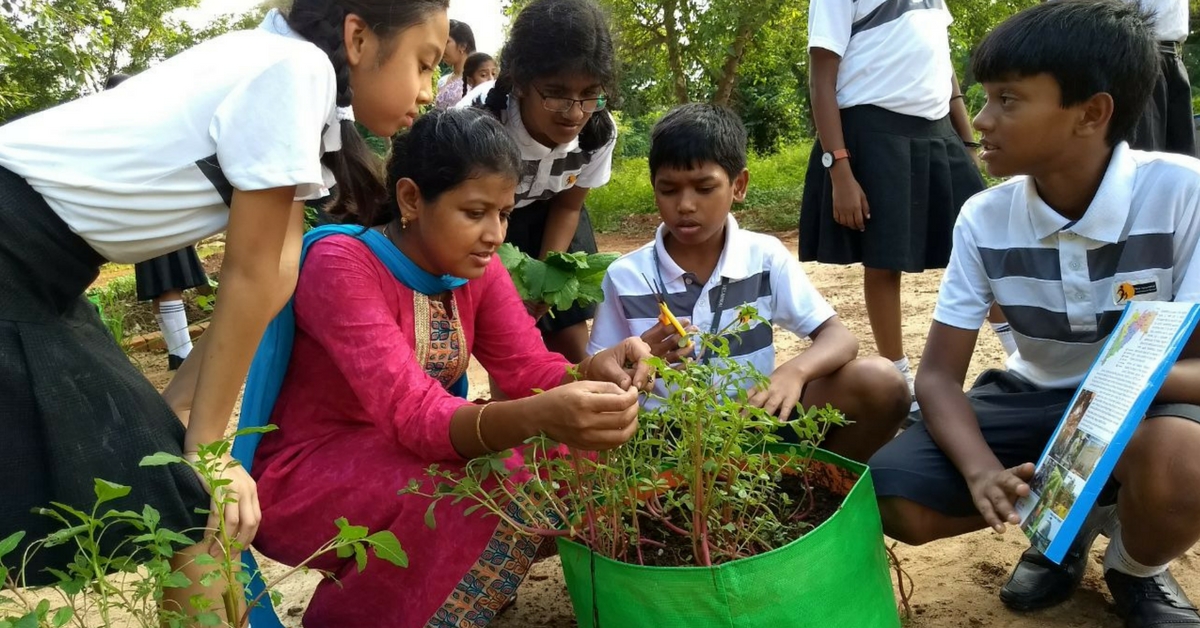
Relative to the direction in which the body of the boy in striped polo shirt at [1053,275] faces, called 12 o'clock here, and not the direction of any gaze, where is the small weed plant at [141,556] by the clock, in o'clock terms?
The small weed plant is roughly at 12 o'clock from the boy in striped polo shirt.

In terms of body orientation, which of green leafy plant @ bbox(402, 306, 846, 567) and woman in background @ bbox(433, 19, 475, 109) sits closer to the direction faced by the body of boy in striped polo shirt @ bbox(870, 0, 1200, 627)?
the green leafy plant

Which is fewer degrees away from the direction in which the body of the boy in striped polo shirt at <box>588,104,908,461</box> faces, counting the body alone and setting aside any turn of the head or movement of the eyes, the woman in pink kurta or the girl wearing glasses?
the woman in pink kurta

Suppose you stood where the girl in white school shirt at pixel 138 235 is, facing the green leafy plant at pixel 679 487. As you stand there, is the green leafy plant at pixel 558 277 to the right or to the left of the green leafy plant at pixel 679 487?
left

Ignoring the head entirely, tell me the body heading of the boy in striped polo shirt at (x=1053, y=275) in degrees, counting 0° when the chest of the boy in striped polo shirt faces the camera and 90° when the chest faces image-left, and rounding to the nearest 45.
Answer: approximately 45°

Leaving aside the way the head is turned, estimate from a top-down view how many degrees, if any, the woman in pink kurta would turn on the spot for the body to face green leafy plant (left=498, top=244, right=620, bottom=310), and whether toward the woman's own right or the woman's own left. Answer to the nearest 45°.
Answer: approximately 90° to the woman's own left

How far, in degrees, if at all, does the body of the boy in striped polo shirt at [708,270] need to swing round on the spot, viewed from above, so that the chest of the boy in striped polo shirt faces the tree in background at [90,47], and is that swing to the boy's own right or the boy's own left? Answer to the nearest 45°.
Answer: approximately 135° to the boy's own right

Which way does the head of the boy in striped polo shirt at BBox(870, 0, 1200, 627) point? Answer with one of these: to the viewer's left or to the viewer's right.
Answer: to the viewer's left
